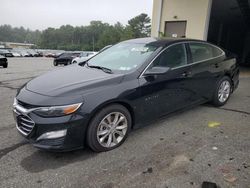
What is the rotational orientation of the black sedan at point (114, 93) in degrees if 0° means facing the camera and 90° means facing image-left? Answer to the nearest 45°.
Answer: approximately 45°
